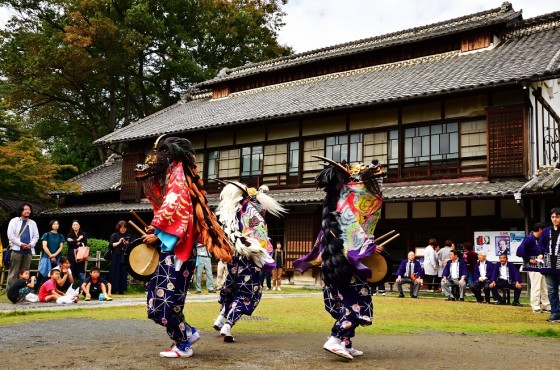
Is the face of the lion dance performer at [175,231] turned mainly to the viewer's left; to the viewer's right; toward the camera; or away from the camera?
to the viewer's left

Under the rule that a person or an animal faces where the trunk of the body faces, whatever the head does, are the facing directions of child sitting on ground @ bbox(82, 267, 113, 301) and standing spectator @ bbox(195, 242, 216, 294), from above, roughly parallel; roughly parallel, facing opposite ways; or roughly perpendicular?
roughly parallel

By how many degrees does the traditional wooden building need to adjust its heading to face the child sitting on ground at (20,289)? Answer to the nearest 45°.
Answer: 0° — it already faces them

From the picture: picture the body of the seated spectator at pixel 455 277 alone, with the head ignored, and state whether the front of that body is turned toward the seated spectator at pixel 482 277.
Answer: no

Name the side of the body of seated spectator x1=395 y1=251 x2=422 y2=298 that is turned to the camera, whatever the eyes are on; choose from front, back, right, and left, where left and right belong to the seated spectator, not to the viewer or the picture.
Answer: front

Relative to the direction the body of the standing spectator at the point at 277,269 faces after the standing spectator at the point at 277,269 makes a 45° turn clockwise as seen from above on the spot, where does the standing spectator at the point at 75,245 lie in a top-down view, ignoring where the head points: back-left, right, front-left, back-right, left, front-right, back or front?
front

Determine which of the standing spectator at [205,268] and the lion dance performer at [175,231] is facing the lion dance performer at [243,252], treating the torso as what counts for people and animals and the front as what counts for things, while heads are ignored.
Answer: the standing spectator

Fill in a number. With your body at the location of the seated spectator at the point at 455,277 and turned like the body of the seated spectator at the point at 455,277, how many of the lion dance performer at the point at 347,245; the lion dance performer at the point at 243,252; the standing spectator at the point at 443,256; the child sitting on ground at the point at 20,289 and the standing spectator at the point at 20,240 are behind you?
1

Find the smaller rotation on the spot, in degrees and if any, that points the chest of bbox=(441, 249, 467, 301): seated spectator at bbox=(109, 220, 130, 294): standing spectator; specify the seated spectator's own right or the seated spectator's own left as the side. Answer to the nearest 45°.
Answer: approximately 90° to the seated spectator's own right

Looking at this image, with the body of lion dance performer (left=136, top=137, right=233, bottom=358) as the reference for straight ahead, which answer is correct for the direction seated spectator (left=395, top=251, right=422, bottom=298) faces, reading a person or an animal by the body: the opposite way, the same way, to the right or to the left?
to the left

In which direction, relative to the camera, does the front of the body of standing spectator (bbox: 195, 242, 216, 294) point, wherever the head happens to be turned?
toward the camera

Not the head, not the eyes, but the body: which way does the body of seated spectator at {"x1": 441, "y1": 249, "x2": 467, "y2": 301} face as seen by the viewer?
toward the camera

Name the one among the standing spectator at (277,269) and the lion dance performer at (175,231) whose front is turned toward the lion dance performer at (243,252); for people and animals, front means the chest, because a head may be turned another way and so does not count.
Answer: the standing spectator

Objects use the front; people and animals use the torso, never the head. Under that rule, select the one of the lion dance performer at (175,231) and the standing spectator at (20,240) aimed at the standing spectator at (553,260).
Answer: the standing spectator at (20,240)

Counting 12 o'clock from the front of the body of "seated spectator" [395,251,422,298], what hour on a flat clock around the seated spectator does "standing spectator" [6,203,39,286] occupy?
The standing spectator is roughly at 2 o'clock from the seated spectator.

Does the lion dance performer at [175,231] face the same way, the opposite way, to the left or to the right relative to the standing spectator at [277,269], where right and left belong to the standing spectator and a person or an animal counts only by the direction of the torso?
to the right

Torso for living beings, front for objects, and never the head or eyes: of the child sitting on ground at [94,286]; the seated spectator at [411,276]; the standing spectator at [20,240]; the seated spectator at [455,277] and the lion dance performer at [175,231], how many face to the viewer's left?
1

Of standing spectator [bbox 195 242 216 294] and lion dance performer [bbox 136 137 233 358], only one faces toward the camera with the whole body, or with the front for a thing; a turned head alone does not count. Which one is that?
the standing spectator

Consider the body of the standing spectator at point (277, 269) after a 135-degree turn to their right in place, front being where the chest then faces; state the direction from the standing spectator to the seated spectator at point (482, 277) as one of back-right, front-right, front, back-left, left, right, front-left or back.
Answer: back
